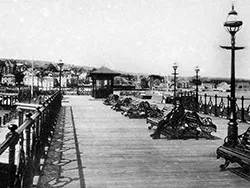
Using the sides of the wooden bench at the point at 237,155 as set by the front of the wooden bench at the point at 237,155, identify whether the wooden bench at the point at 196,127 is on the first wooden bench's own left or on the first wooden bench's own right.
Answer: on the first wooden bench's own right

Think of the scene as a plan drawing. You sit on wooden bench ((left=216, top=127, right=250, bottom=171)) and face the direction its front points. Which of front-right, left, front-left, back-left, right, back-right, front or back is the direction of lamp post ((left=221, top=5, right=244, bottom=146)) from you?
back-right

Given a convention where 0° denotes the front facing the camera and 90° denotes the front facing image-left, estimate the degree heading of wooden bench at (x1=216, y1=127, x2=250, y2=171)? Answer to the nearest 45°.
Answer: approximately 45°

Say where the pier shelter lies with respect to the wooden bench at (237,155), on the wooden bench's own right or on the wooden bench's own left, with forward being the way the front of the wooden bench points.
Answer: on the wooden bench's own right

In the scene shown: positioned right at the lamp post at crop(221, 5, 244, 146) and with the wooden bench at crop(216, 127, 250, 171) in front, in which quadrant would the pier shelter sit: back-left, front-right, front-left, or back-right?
back-right
